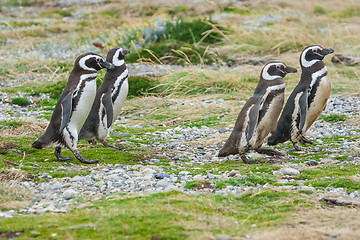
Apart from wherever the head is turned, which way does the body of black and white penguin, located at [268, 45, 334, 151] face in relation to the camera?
to the viewer's right

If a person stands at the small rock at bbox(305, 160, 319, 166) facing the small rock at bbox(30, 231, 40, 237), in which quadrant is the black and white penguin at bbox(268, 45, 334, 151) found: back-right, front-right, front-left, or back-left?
back-right

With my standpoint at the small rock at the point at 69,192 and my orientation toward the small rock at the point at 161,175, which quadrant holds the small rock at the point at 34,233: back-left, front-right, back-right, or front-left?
back-right

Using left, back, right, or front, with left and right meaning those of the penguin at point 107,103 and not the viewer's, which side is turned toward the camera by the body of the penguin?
right

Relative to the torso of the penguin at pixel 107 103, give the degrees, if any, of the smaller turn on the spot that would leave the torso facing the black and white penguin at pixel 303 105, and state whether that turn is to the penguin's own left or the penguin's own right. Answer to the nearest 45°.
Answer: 0° — it already faces it

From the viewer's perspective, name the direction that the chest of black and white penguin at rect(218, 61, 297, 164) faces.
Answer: to the viewer's right

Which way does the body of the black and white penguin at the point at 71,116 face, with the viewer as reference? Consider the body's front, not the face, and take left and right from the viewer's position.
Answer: facing to the right of the viewer

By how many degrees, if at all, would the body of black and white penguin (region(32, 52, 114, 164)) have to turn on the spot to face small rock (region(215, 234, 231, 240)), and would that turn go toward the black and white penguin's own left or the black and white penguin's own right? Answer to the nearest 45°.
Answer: approximately 90° to the black and white penguin's own right

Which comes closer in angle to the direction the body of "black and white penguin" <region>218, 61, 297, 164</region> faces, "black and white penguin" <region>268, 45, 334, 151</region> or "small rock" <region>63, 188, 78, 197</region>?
the black and white penguin

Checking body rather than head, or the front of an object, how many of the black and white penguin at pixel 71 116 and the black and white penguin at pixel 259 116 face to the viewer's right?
2
